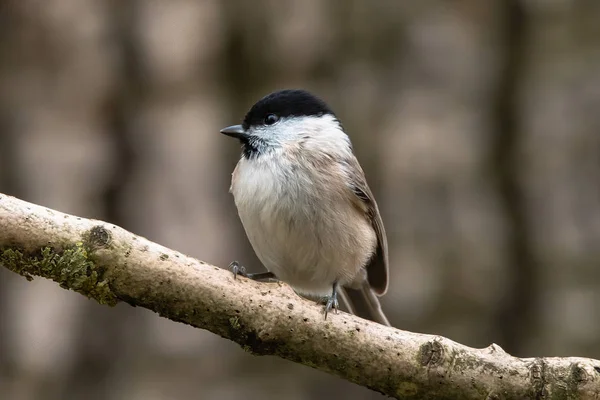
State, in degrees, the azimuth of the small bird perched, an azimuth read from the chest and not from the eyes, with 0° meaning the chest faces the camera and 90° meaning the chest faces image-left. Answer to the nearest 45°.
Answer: approximately 45°

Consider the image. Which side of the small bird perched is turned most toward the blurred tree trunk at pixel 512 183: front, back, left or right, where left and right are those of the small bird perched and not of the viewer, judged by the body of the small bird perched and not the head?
back
